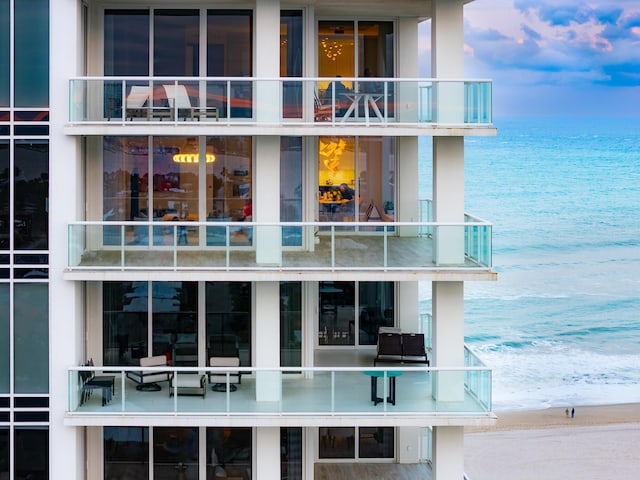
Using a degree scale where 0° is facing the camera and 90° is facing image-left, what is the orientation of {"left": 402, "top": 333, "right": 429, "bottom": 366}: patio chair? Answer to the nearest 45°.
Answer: approximately 0°

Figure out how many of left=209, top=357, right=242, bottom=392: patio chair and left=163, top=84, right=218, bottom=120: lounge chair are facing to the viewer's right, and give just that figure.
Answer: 1

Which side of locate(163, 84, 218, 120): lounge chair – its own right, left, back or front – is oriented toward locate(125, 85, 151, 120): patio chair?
back

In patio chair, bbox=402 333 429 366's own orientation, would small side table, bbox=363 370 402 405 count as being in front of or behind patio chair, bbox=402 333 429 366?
in front

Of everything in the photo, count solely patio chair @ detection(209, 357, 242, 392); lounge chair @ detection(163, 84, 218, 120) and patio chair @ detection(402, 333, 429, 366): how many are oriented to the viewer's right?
1

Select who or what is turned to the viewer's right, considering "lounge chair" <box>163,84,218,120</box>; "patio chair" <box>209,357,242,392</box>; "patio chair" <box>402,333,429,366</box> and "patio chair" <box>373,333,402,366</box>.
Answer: the lounge chair

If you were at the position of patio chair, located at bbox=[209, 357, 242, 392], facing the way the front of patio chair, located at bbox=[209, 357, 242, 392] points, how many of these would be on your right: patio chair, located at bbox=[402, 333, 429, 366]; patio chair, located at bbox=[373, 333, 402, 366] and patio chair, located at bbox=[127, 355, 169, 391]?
1

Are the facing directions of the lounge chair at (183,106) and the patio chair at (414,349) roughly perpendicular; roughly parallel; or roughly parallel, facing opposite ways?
roughly perpendicular

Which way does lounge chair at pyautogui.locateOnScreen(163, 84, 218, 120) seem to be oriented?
to the viewer's right

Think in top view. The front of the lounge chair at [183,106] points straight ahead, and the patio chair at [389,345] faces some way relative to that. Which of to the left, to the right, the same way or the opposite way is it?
to the right
